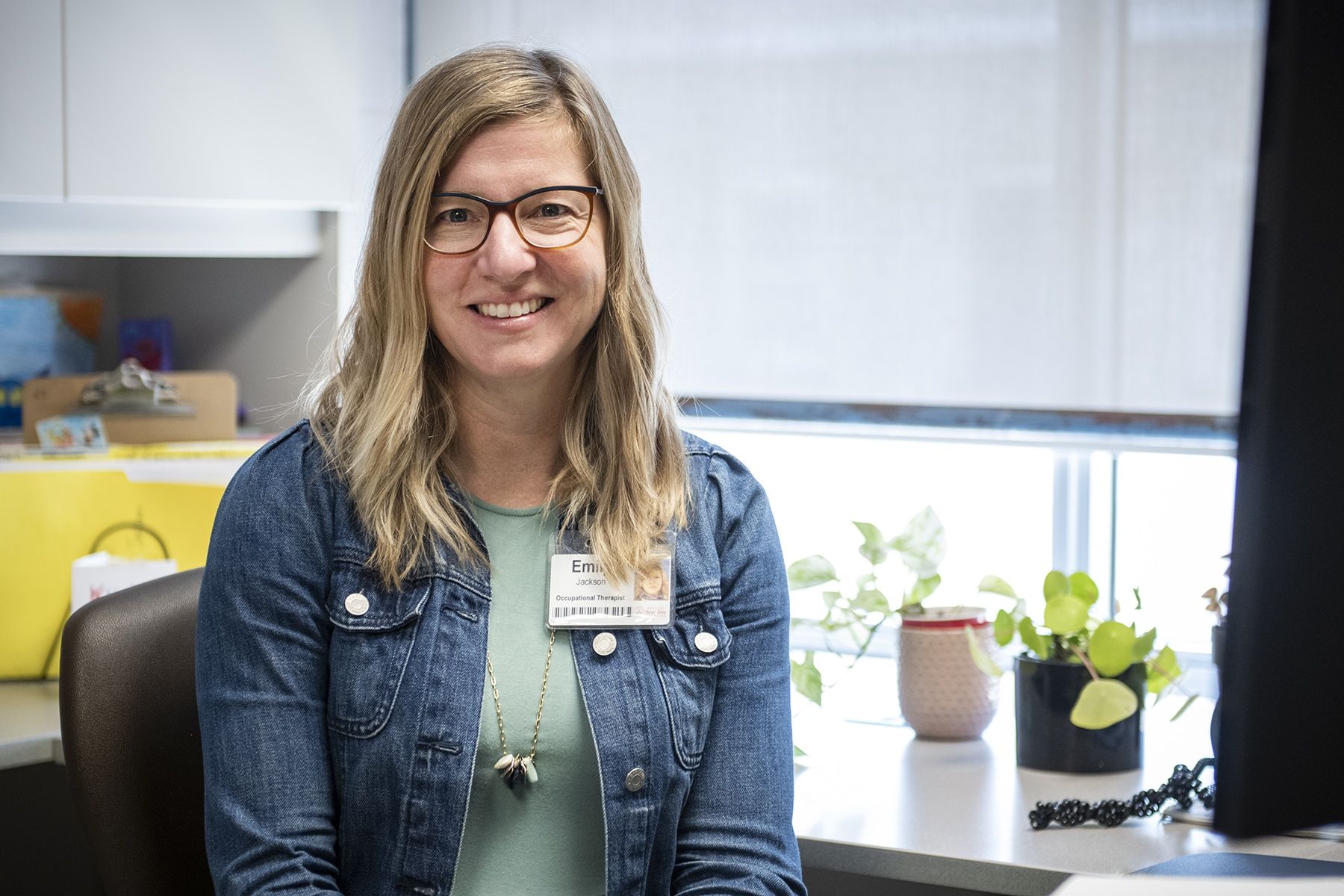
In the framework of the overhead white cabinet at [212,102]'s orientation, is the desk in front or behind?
in front

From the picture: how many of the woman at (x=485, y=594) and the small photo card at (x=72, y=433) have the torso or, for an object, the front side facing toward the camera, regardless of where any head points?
2

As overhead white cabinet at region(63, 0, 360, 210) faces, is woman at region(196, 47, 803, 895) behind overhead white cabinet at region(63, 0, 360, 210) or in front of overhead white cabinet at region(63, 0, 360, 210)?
in front

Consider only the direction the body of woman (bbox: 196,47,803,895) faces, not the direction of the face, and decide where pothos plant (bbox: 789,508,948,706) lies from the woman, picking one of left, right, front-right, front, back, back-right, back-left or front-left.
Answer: back-left
